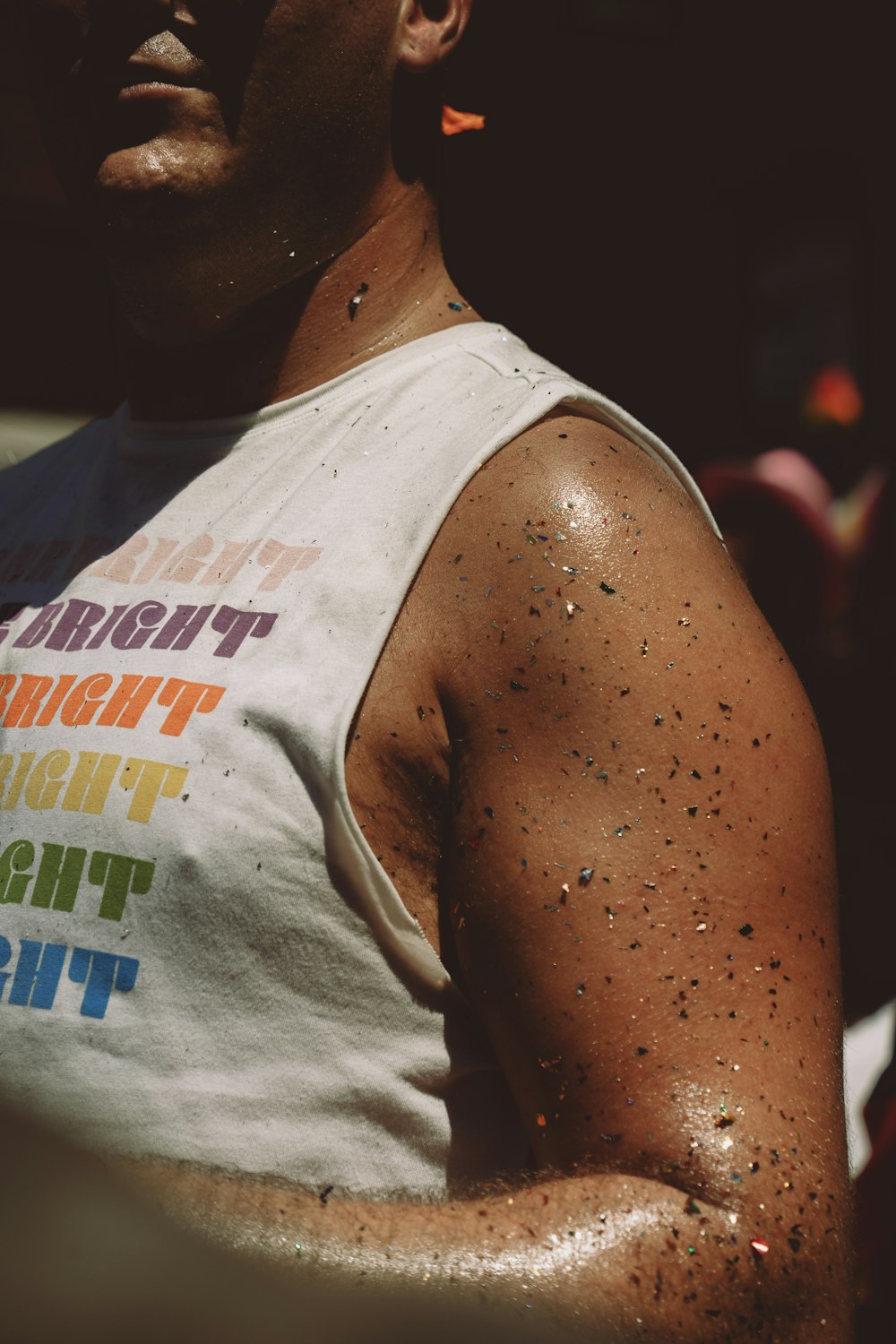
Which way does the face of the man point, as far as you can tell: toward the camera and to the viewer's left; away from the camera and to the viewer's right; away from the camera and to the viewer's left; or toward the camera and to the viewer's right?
toward the camera and to the viewer's left

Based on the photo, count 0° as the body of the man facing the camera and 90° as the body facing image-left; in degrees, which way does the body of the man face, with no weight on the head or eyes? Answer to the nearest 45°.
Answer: approximately 45°

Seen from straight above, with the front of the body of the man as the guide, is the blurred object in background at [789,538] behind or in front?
behind

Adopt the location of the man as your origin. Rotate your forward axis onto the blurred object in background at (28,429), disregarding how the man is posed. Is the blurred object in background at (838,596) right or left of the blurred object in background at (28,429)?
right
